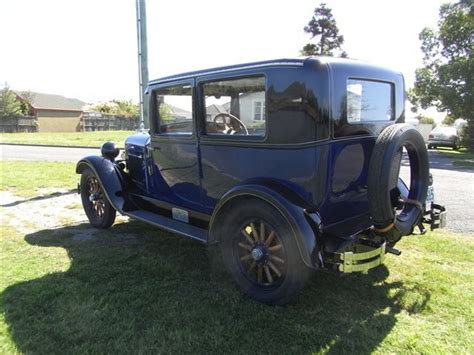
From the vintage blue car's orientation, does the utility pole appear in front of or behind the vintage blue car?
in front

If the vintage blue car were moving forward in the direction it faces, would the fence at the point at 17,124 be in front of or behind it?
in front

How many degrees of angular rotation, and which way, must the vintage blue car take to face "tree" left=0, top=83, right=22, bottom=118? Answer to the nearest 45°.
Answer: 0° — it already faces it

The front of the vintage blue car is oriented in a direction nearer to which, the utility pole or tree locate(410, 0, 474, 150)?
the utility pole

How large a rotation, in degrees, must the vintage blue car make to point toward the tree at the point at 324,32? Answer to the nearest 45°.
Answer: approximately 45° to its right

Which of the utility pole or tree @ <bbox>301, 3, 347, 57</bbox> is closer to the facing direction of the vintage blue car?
the utility pole

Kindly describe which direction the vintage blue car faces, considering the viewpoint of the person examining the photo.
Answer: facing away from the viewer and to the left of the viewer

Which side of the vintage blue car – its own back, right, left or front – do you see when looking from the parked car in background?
right
